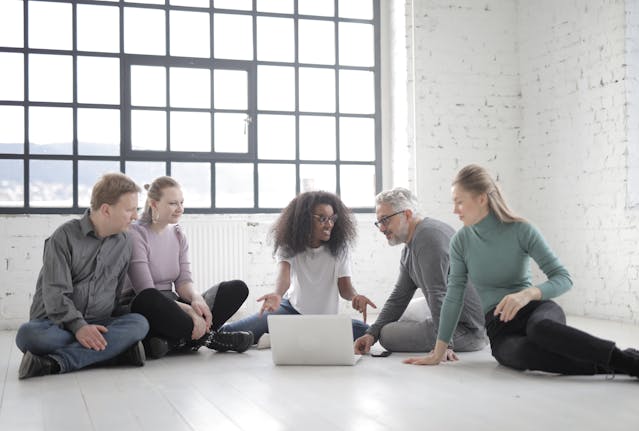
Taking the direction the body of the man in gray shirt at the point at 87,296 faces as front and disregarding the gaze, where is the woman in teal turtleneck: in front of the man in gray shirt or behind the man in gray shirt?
in front

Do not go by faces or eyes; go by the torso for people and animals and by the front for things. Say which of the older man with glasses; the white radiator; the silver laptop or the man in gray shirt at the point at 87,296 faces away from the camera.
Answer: the silver laptop

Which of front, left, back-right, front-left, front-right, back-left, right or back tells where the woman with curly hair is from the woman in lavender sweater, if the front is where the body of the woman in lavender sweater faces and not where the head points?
front-left

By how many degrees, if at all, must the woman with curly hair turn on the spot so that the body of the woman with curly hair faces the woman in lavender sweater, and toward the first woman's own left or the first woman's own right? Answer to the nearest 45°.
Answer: approximately 90° to the first woman's own right

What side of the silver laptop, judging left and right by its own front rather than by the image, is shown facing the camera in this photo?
back

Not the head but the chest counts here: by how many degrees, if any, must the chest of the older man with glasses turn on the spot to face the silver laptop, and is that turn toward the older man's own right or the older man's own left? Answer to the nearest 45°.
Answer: approximately 45° to the older man's own left

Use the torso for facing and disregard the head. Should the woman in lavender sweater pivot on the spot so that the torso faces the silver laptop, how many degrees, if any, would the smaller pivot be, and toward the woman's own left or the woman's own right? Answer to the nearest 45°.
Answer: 0° — they already face it

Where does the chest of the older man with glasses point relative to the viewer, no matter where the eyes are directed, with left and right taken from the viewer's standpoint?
facing to the left of the viewer

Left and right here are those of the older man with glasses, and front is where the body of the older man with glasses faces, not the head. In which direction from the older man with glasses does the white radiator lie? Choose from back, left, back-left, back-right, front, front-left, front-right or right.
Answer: front-right

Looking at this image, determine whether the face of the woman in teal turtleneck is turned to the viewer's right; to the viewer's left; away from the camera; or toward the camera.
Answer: to the viewer's left

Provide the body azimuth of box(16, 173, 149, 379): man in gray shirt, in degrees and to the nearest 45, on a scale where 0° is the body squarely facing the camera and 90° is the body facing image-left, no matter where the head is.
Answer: approximately 315°

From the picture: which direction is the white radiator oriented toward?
toward the camera

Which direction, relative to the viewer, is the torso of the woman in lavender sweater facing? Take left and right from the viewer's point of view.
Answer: facing the viewer and to the right of the viewer

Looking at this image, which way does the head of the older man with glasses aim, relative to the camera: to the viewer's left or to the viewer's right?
to the viewer's left
